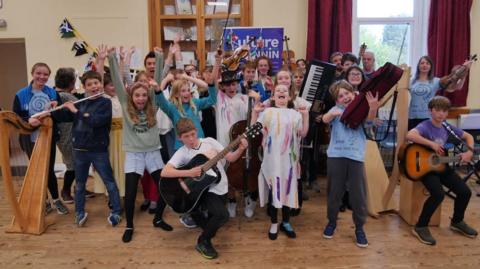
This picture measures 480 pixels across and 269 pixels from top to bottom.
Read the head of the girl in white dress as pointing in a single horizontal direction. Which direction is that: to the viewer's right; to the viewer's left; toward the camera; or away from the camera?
toward the camera

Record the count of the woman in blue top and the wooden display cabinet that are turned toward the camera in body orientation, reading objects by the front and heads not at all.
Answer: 2

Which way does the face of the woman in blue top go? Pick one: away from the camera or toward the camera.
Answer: toward the camera

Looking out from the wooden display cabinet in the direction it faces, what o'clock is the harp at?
The harp is roughly at 1 o'clock from the wooden display cabinet.

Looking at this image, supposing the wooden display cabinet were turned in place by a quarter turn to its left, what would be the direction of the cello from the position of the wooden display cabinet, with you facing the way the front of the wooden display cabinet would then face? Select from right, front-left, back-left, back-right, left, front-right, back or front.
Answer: right

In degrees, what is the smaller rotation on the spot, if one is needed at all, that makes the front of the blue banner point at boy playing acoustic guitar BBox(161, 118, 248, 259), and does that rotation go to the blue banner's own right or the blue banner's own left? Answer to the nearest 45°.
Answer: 0° — it already faces them

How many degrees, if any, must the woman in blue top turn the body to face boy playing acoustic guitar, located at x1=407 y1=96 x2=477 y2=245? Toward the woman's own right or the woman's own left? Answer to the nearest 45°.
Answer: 0° — they already face them

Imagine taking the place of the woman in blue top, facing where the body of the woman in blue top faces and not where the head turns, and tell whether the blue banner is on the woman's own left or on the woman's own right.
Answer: on the woman's own right

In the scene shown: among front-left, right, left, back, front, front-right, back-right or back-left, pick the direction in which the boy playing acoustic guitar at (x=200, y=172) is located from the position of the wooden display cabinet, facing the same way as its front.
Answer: front

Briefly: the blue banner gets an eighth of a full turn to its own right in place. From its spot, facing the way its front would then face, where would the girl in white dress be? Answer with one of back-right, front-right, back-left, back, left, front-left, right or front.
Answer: front-left

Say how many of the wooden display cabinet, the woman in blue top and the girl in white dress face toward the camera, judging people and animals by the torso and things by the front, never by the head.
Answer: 3

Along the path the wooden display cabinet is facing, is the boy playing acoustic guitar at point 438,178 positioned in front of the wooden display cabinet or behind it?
in front

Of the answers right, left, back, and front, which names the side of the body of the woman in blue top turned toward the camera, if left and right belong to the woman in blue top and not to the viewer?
front

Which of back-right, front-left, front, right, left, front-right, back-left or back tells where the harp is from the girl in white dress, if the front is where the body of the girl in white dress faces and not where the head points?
right

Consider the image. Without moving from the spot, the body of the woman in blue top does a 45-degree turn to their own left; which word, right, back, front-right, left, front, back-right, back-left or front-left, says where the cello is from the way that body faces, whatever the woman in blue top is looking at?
right

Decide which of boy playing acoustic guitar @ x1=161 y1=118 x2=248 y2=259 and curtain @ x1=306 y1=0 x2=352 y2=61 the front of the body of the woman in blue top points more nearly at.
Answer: the boy playing acoustic guitar

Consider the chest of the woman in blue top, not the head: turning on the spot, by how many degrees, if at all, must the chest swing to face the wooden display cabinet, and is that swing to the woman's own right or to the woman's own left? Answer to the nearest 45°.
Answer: approximately 90° to the woman's own right

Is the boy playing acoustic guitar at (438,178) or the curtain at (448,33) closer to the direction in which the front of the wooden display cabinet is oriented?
the boy playing acoustic guitar

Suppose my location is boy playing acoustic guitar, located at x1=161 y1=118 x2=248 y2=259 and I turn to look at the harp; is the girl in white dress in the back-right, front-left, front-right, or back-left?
back-right

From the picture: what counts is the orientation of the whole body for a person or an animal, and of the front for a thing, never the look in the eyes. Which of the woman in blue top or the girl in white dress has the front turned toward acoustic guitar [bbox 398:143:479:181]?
the woman in blue top
